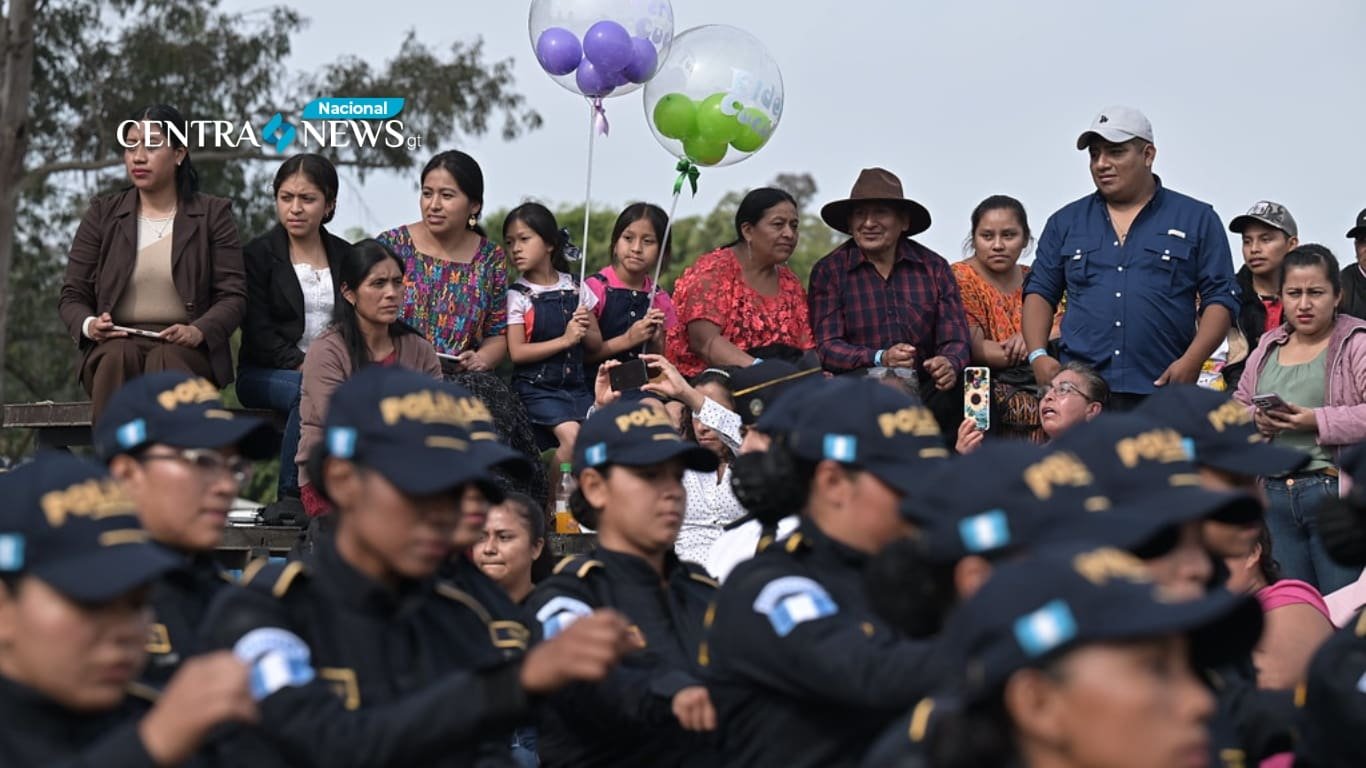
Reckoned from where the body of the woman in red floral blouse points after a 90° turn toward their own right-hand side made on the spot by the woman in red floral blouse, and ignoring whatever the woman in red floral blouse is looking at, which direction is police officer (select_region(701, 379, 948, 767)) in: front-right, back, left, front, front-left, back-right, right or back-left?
front-left

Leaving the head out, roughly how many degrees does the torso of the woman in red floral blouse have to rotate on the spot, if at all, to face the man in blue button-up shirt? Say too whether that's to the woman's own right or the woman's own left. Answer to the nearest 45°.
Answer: approximately 45° to the woman's own left

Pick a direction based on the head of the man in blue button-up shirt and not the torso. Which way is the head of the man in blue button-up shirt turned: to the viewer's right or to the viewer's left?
to the viewer's left

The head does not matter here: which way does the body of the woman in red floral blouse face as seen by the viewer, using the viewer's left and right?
facing the viewer and to the right of the viewer
